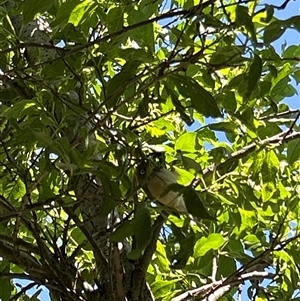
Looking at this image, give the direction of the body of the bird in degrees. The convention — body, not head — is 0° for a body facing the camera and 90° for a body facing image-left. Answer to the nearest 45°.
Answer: approximately 90°
